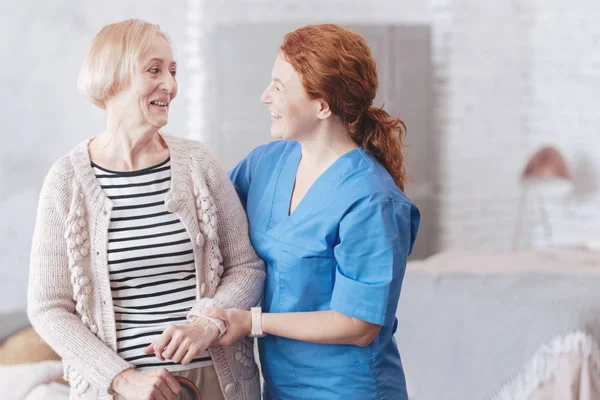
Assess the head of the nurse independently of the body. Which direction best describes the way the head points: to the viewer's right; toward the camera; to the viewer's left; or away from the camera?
to the viewer's left

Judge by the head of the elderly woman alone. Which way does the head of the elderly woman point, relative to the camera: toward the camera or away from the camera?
toward the camera

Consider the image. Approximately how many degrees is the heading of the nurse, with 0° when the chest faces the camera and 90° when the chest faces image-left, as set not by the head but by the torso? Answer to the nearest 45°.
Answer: approximately 45°
